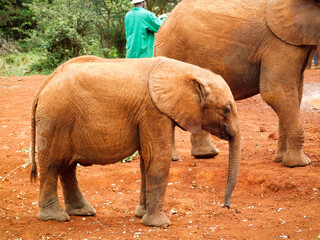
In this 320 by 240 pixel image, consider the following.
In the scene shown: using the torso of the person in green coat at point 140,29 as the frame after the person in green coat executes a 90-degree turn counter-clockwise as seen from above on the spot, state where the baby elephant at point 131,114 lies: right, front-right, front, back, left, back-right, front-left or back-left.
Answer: back-left

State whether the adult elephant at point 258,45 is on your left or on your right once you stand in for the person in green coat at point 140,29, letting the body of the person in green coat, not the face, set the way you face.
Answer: on your right

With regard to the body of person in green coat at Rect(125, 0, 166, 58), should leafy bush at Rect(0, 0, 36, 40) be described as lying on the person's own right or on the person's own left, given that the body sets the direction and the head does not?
on the person's own left

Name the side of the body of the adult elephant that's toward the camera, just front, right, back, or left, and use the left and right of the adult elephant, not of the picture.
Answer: right

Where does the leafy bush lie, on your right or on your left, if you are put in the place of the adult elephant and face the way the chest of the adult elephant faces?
on your left

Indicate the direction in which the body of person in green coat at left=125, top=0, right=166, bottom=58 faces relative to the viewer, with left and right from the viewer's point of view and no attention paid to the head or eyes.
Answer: facing away from the viewer and to the right of the viewer

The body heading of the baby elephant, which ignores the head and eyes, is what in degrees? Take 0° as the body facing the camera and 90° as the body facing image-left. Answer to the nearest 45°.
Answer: approximately 270°

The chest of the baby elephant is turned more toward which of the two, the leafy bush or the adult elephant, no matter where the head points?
the adult elephant

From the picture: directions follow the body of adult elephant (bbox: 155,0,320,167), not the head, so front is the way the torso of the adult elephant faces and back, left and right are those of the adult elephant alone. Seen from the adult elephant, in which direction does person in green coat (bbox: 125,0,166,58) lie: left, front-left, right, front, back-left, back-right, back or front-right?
back-left

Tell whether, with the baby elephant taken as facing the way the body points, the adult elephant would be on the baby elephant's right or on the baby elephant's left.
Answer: on the baby elephant's left

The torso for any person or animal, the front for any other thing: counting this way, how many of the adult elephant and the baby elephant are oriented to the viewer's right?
2

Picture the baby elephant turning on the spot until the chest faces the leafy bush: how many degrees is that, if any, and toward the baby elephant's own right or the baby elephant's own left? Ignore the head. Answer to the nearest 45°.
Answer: approximately 90° to the baby elephant's own left
